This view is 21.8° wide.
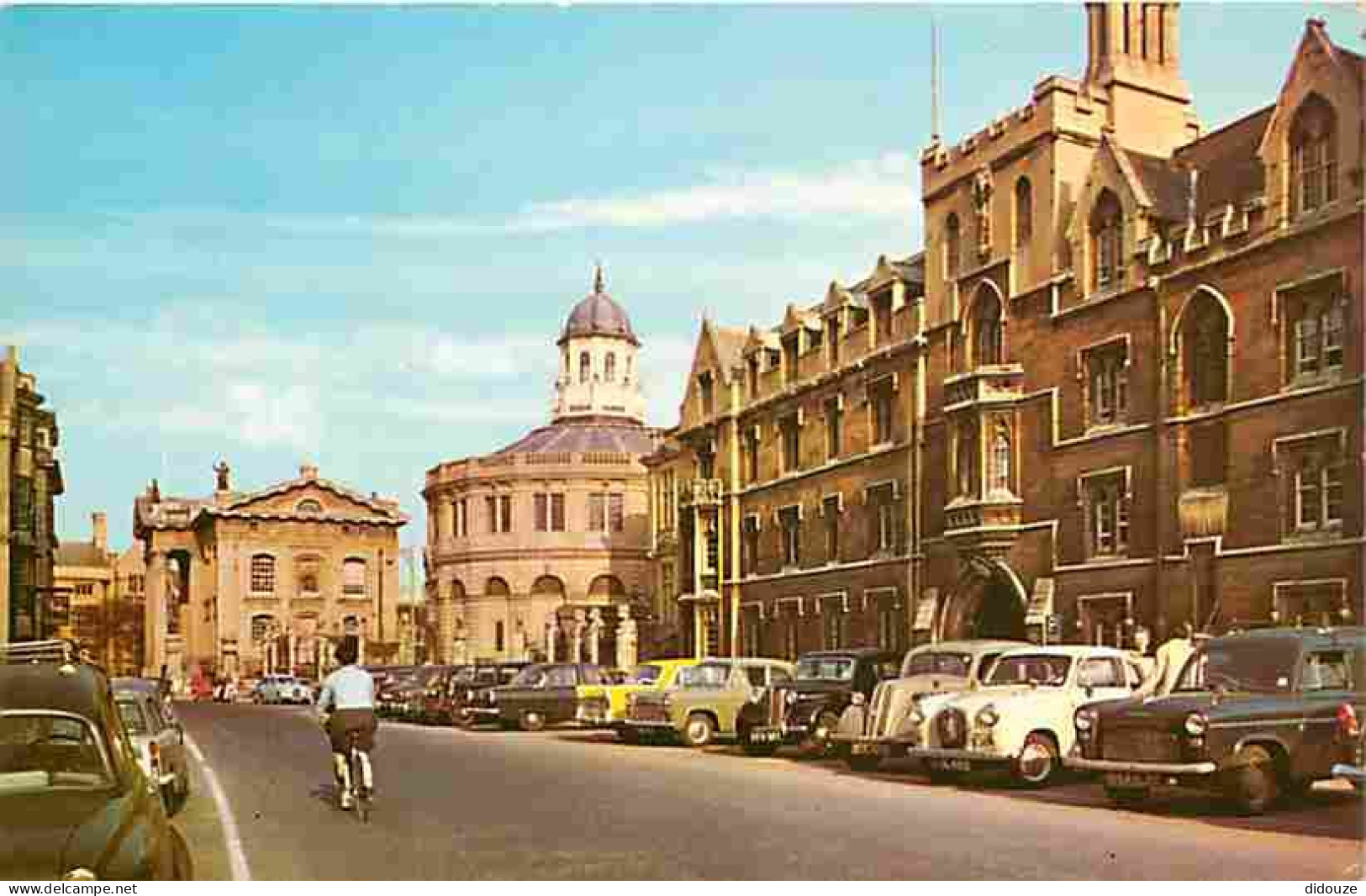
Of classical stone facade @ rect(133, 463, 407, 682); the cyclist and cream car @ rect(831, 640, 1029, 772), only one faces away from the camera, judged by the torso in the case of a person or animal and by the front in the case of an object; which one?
the cyclist

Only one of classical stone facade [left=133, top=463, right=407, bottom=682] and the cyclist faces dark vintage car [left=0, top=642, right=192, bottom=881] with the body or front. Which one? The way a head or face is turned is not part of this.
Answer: the classical stone facade

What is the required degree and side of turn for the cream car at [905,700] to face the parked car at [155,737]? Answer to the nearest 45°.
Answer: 0° — it already faces it

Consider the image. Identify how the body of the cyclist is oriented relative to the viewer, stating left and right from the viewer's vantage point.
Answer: facing away from the viewer

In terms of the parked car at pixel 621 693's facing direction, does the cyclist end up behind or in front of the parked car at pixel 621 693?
in front

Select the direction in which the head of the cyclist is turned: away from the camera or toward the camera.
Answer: away from the camera

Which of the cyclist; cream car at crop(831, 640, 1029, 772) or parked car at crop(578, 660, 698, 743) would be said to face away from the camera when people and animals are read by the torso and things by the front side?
the cyclist

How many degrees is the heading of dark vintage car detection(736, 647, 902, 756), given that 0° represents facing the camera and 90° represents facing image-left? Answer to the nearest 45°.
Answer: approximately 45°
